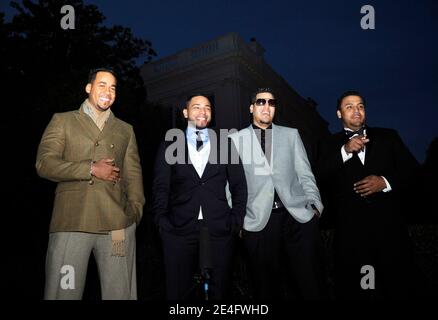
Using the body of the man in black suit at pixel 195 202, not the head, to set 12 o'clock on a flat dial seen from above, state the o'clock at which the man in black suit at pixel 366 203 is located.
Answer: the man in black suit at pixel 366 203 is roughly at 9 o'clock from the man in black suit at pixel 195 202.

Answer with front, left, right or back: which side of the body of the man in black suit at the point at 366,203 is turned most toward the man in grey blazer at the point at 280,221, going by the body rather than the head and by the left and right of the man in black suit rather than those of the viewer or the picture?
right

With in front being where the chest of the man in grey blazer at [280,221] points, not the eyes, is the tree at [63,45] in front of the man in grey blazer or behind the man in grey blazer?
behind

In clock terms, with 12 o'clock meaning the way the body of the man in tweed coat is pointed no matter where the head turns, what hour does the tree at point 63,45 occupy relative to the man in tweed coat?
The tree is roughly at 6 o'clock from the man in tweed coat.

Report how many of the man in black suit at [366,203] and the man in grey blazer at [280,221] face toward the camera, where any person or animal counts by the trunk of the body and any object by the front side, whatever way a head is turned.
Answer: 2
